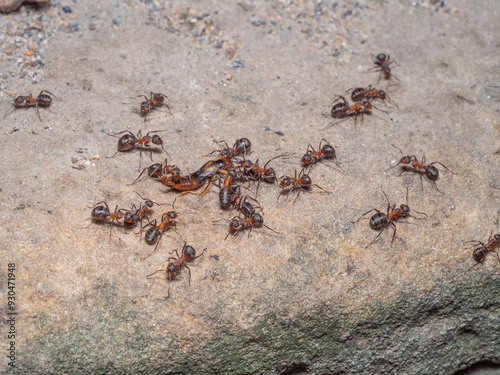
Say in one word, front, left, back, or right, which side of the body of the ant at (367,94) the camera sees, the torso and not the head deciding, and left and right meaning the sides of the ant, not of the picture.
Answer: right

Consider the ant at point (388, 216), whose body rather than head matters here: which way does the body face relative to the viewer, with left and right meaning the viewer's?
facing away from the viewer and to the right of the viewer

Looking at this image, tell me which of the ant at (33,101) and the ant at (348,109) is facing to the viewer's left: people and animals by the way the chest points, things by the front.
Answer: the ant at (33,101)

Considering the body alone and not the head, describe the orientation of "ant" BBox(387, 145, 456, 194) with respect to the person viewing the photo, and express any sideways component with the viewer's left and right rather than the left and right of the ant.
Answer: facing away from the viewer and to the left of the viewer

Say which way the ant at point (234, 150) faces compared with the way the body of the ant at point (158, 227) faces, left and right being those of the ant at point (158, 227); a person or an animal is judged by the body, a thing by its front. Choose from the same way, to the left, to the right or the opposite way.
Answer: the opposite way

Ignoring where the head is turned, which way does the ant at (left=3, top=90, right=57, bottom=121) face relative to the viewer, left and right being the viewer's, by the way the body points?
facing to the left of the viewer

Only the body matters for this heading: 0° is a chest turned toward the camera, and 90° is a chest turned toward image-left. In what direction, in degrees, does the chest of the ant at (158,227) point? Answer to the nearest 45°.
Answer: approximately 225°

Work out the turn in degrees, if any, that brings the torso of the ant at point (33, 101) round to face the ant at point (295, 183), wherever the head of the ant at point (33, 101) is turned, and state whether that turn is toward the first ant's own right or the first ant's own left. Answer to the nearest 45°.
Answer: approximately 180°

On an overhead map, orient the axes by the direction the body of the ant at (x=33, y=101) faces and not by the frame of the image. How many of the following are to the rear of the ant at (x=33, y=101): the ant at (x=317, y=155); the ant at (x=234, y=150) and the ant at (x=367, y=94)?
3

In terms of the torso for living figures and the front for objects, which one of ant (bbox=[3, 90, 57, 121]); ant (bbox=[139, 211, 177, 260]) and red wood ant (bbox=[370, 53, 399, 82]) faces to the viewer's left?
ant (bbox=[3, 90, 57, 121])

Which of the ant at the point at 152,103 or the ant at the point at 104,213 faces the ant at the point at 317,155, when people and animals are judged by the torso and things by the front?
the ant at the point at 104,213

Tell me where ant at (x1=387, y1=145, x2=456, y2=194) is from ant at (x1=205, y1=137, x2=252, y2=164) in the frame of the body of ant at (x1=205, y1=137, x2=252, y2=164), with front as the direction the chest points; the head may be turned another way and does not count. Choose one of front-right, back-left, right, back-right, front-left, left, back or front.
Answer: back-left

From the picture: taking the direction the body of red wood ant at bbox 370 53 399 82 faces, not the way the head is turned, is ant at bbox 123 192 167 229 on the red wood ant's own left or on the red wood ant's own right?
on the red wood ant's own right

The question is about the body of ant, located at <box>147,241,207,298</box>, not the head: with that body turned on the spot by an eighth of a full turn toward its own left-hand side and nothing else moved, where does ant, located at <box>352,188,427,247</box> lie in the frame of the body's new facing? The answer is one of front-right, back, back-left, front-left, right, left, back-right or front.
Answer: left
